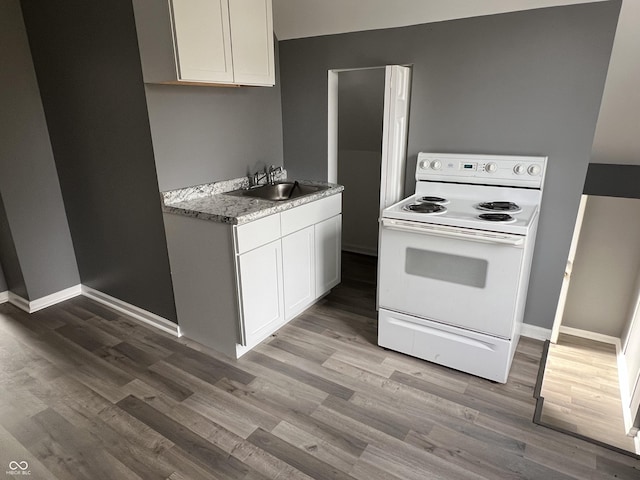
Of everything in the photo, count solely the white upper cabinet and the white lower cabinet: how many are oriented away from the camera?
0

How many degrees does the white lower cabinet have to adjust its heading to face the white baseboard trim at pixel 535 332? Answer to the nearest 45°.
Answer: approximately 45° to its left

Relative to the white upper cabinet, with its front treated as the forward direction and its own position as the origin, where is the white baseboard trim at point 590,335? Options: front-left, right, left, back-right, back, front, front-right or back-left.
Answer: front-left

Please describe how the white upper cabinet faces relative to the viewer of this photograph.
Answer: facing the viewer and to the right of the viewer

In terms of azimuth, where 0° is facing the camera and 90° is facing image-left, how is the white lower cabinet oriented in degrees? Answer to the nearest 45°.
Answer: approximately 315°
